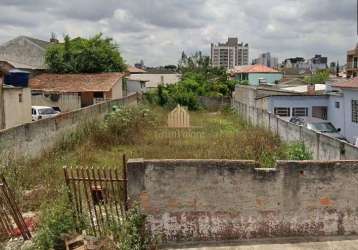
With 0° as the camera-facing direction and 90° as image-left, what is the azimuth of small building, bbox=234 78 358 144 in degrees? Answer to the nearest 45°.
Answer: approximately 0°

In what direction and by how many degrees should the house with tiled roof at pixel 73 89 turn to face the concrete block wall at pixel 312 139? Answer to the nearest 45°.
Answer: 0° — it already faces it

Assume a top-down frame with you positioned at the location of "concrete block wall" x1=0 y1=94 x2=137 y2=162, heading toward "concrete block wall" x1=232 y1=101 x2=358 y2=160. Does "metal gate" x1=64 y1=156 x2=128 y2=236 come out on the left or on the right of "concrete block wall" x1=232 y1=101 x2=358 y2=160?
right

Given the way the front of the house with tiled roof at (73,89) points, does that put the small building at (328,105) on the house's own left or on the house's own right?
on the house's own left

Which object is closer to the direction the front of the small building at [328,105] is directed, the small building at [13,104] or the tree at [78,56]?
the small building

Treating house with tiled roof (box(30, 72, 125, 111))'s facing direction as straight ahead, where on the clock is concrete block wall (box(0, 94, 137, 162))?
The concrete block wall is roughly at 12 o'clock from the house with tiled roof.

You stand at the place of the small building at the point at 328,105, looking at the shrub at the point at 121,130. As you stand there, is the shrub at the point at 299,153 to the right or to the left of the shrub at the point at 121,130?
left

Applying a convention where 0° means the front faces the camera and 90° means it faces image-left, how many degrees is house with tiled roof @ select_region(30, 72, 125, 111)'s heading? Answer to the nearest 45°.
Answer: approximately 0°

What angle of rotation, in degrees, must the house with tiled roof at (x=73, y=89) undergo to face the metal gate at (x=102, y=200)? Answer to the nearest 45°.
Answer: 0° — it already faces it

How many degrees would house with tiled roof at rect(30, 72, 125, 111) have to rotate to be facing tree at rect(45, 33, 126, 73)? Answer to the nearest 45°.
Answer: approximately 180°

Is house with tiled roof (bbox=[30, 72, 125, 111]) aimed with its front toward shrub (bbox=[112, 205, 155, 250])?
yes

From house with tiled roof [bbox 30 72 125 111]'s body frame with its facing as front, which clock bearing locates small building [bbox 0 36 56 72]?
The small building is roughly at 5 o'clock from the house with tiled roof.

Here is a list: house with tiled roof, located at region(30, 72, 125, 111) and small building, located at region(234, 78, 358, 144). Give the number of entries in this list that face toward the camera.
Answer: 2

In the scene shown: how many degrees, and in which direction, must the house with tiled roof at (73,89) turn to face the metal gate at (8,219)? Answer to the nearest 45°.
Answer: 0° — it already faces it

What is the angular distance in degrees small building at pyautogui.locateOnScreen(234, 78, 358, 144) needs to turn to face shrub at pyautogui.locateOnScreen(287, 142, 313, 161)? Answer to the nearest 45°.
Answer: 0° — it already faces it

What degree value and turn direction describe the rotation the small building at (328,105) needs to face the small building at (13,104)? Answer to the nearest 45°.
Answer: approximately 45° to its right
